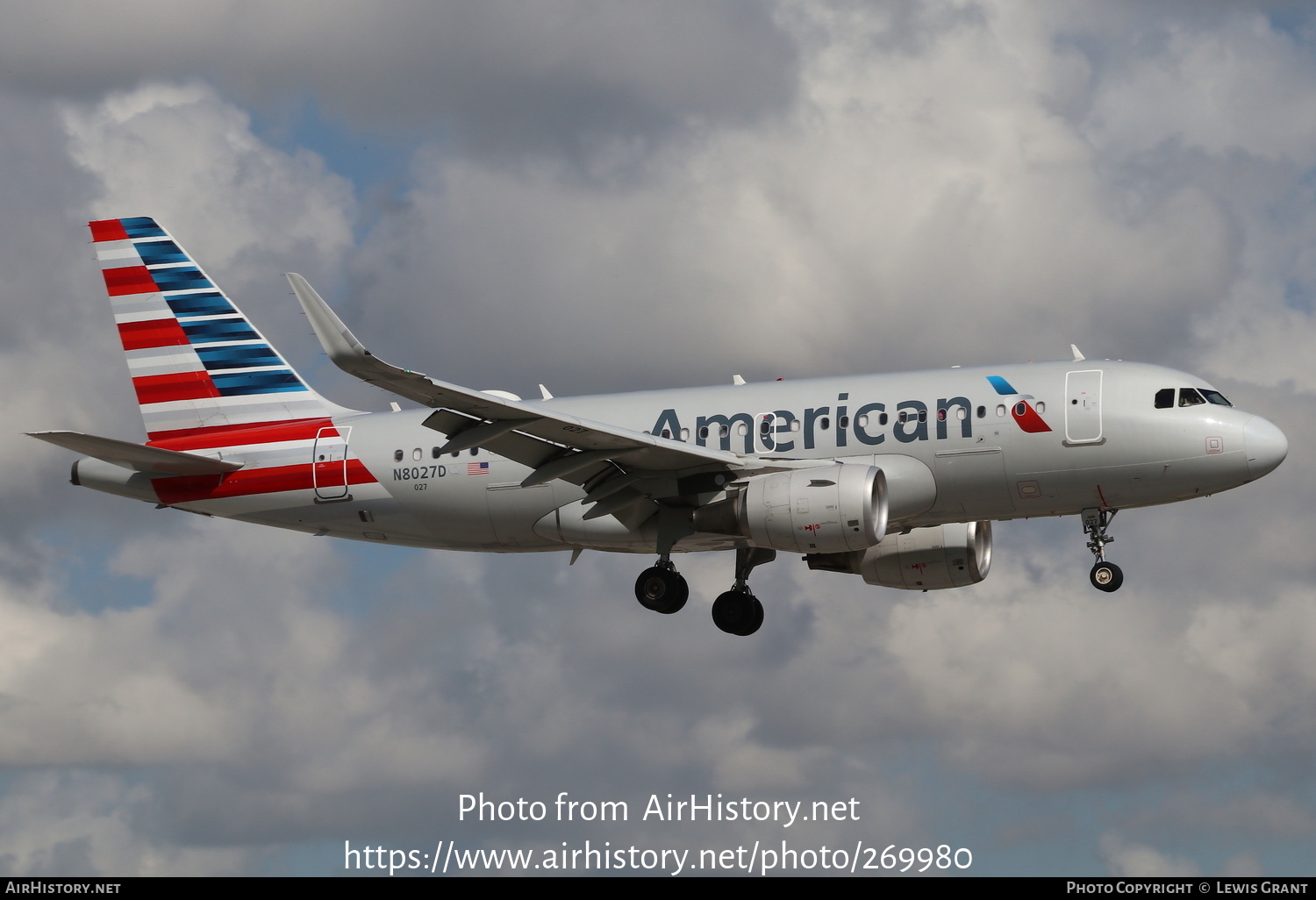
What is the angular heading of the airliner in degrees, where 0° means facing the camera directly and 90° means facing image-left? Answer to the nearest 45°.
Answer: approximately 270°
